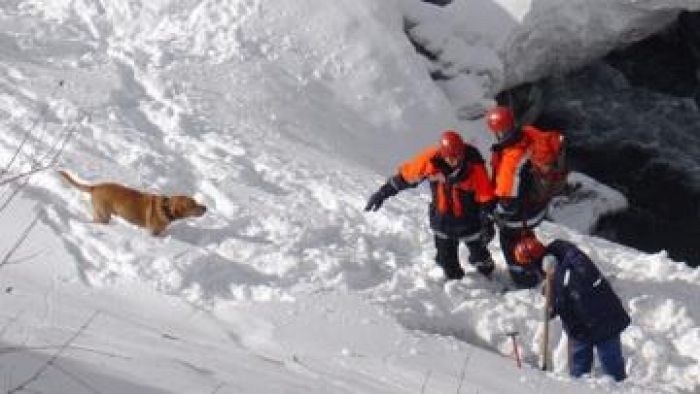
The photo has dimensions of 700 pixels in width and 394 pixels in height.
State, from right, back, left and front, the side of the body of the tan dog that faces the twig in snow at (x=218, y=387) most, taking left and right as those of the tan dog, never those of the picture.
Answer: right

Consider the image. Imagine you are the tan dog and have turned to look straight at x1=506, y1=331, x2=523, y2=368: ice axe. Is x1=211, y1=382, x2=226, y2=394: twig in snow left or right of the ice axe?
right

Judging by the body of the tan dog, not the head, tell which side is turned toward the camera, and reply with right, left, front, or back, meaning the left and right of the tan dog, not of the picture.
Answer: right

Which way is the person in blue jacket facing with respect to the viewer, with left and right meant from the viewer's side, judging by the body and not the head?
facing to the left of the viewer

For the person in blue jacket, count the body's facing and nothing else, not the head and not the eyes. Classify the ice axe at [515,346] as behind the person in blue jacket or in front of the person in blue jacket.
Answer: in front

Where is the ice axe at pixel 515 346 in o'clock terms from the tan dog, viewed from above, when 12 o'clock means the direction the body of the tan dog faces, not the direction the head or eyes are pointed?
The ice axe is roughly at 1 o'clock from the tan dog.

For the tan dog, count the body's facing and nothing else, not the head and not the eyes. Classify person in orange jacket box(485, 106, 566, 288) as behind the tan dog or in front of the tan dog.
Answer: in front

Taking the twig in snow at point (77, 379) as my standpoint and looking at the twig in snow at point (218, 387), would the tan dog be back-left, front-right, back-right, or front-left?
front-left
